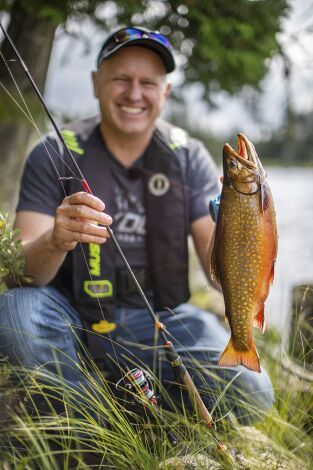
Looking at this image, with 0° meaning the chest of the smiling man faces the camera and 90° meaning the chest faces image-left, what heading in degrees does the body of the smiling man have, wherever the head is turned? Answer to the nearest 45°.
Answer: approximately 0°
